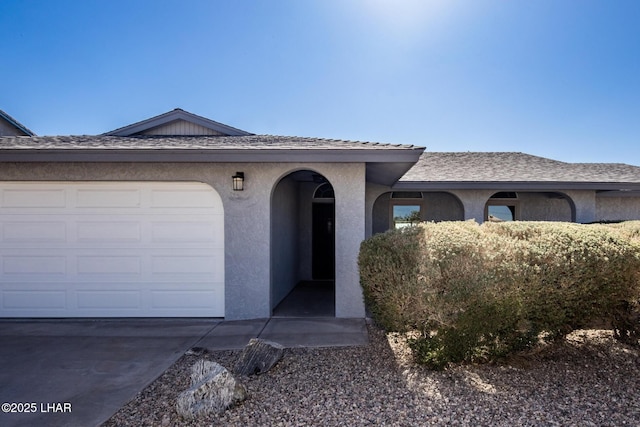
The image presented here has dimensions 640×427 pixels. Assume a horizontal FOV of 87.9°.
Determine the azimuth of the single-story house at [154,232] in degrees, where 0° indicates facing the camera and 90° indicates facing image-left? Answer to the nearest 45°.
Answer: approximately 0°

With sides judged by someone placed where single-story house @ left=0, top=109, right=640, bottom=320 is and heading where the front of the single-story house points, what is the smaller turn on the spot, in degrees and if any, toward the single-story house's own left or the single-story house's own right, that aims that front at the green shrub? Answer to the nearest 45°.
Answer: approximately 45° to the single-story house's own left

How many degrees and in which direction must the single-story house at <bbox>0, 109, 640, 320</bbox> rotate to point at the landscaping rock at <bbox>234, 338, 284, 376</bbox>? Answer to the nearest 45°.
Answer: approximately 45° to its left
